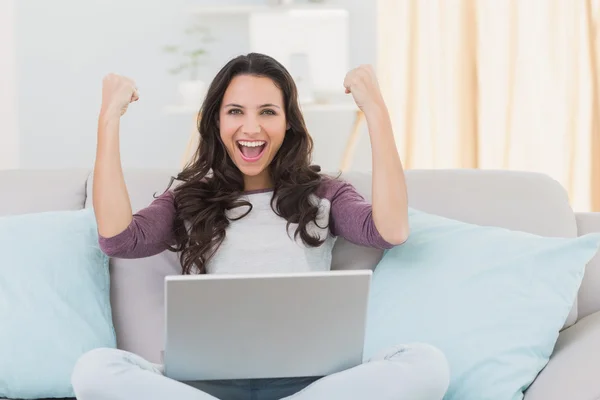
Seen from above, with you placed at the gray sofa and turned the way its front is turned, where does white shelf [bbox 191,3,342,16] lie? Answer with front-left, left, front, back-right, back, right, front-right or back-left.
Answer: back

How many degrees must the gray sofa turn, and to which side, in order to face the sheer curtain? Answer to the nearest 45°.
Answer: approximately 180°

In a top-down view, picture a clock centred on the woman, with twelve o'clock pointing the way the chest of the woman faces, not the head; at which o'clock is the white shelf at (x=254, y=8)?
The white shelf is roughly at 6 o'clock from the woman.

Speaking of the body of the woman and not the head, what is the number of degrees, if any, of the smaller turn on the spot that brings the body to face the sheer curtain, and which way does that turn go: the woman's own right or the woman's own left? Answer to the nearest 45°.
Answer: approximately 135° to the woman's own left

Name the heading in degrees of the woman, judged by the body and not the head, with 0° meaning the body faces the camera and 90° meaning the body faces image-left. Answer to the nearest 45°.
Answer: approximately 0°

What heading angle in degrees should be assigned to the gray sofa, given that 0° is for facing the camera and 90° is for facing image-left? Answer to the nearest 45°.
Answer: approximately 0°
